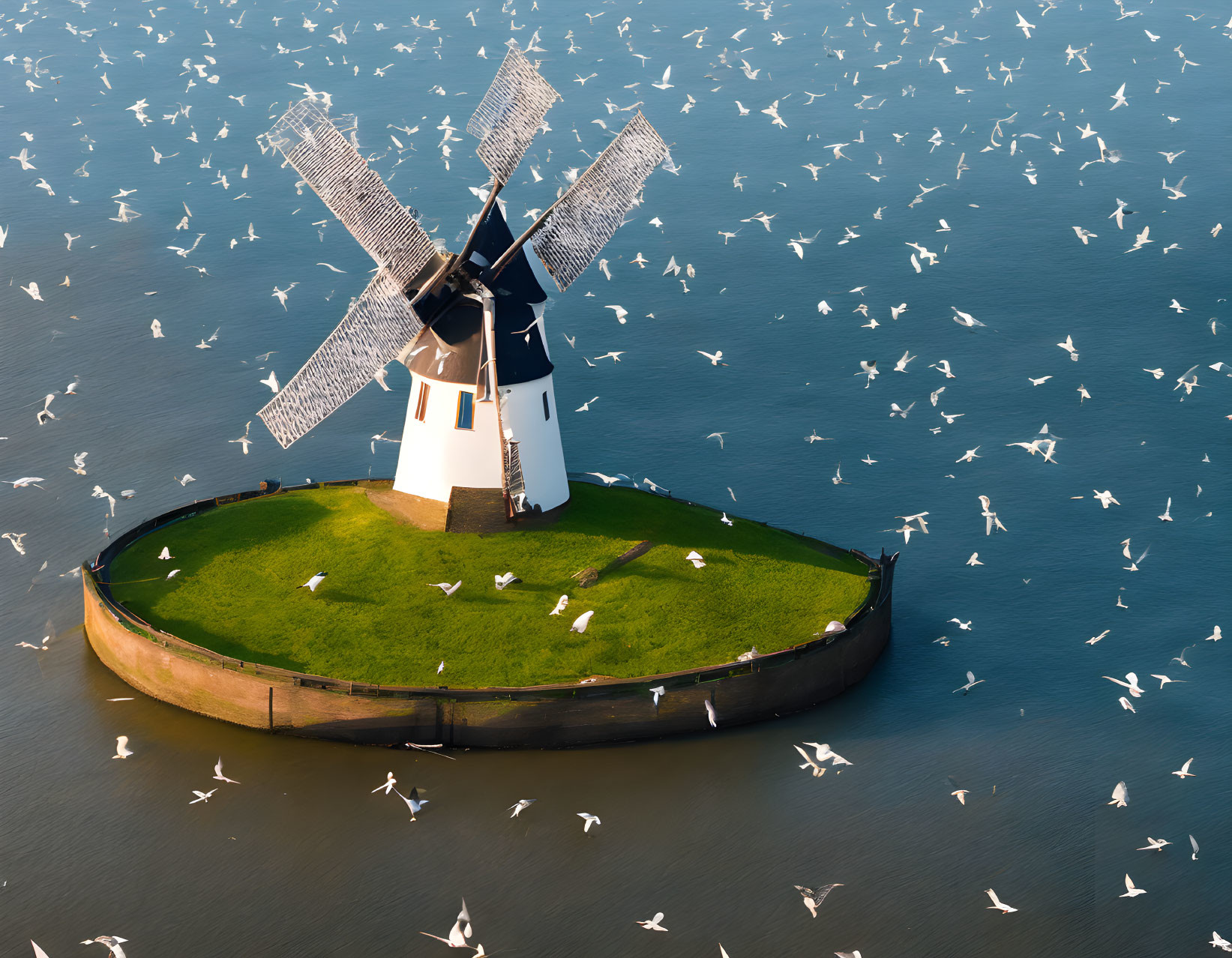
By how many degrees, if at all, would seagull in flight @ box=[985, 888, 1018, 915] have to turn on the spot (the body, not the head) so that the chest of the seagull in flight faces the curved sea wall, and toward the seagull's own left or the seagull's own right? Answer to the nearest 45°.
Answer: approximately 180°

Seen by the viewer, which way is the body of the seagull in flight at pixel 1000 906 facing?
to the viewer's right

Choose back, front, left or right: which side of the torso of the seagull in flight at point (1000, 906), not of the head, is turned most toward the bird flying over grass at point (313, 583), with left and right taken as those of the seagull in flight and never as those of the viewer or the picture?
back
